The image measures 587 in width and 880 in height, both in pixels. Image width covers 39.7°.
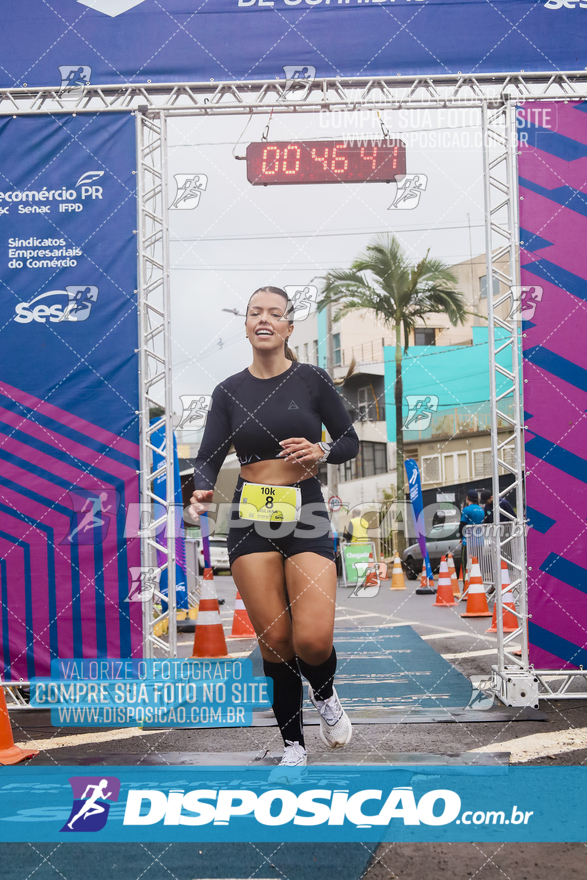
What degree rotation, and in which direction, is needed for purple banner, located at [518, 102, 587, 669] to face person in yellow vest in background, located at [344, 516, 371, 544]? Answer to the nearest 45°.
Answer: approximately 180°

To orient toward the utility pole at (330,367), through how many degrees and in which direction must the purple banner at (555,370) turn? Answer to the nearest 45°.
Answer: approximately 180°

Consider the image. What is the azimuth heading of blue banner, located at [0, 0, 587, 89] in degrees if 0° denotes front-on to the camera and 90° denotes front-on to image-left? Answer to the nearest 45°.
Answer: approximately 0°

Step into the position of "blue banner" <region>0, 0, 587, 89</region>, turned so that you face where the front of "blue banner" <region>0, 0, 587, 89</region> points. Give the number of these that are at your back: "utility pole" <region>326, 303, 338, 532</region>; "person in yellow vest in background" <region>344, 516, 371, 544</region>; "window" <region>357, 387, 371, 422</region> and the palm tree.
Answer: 4

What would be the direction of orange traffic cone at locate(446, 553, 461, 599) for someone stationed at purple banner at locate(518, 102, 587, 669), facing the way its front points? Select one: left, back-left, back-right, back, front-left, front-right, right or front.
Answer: back

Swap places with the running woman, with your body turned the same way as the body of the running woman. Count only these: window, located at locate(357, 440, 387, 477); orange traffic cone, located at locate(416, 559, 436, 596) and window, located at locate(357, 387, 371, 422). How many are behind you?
3

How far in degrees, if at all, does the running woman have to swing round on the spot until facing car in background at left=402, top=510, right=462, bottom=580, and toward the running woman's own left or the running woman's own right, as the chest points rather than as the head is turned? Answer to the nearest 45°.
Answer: approximately 180°

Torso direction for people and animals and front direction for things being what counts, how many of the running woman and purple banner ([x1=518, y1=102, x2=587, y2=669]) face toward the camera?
2

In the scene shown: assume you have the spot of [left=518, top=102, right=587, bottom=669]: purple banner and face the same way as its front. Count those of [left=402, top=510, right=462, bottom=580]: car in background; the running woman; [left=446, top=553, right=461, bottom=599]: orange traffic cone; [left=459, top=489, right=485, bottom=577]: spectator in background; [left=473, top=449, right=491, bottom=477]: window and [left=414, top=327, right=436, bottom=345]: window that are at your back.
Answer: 5

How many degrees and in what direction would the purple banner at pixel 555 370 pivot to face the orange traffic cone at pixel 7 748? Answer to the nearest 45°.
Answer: approximately 45° to its right

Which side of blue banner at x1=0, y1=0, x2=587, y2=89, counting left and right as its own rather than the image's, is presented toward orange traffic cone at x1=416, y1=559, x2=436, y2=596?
back
